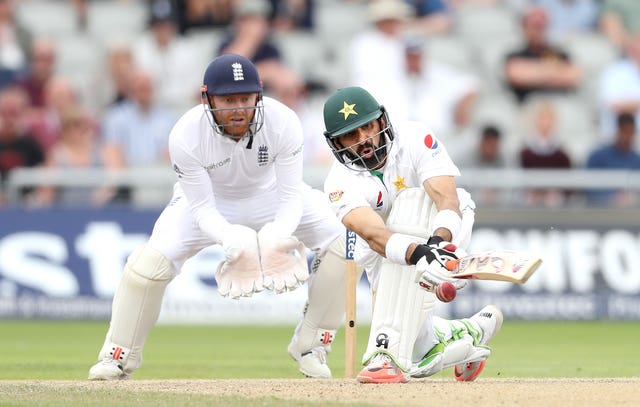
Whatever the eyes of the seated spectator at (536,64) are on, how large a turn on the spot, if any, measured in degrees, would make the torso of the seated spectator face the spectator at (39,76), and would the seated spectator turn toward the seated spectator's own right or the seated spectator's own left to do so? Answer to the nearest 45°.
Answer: approximately 90° to the seated spectator's own right

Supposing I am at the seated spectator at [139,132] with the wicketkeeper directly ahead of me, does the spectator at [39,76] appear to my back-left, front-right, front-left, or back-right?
back-right

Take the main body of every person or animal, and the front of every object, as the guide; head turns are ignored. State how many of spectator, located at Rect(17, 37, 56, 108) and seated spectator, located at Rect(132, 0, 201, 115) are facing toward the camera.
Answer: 2

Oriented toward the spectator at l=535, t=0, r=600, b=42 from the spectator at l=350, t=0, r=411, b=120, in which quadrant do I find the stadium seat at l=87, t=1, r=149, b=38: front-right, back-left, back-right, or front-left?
back-left

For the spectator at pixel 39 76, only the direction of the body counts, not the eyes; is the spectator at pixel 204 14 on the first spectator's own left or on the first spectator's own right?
on the first spectator's own left

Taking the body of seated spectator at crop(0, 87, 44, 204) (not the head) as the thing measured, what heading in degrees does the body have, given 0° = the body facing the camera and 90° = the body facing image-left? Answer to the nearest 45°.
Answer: approximately 0°

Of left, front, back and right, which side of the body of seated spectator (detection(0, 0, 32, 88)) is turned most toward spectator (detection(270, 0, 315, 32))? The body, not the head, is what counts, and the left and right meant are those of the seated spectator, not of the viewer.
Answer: left

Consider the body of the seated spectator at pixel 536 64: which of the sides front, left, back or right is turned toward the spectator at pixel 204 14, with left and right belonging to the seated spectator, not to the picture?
right
